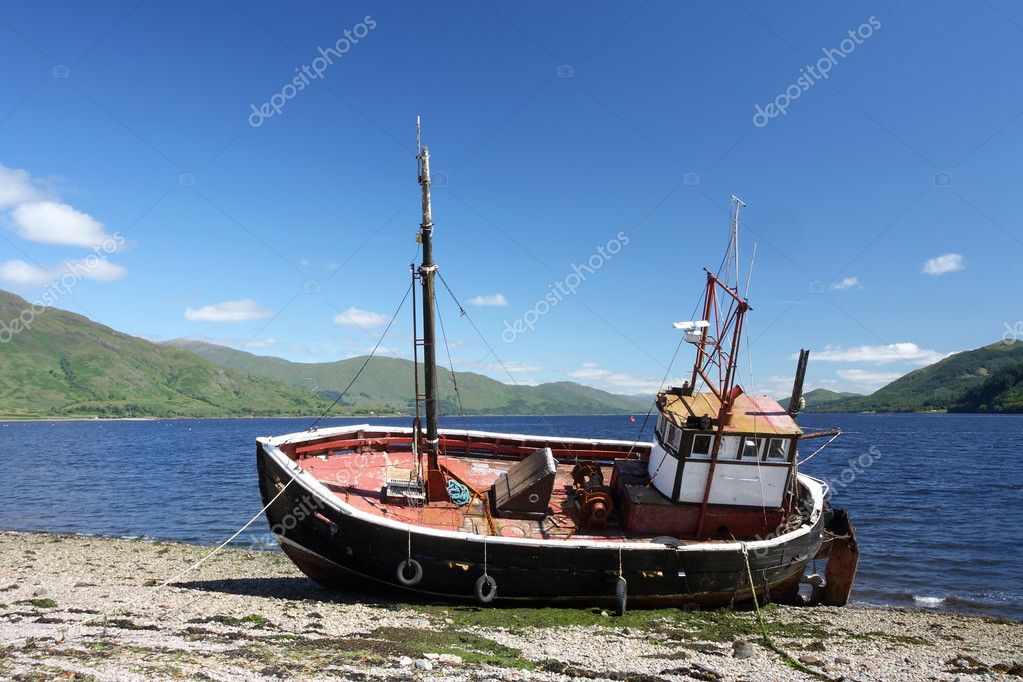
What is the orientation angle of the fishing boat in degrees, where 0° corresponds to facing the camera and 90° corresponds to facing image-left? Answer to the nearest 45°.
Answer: approximately 90°
